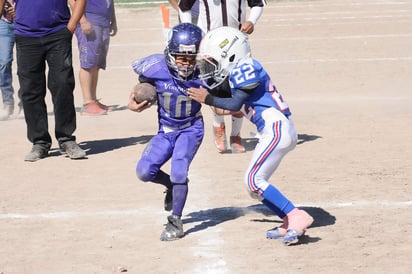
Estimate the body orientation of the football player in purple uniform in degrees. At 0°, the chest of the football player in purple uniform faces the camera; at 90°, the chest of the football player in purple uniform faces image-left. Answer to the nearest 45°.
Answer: approximately 0°

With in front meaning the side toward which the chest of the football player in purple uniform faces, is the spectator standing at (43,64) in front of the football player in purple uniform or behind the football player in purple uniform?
behind

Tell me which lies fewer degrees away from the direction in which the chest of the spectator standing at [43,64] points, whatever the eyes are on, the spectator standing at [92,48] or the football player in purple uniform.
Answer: the football player in purple uniform

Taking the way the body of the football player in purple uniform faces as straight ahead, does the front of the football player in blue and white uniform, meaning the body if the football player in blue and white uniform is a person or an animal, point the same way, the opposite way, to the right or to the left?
to the right

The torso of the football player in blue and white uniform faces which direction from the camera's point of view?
to the viewer's left

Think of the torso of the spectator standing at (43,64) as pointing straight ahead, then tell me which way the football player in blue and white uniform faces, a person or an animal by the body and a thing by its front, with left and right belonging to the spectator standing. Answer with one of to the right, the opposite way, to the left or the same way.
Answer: to the right
